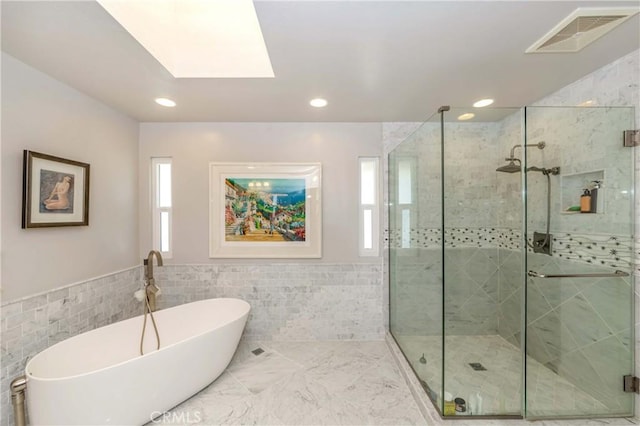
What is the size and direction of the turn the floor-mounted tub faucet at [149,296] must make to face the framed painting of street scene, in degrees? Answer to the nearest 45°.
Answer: approximately 45° to its left

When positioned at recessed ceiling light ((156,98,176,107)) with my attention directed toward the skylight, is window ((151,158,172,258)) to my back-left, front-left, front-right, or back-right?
back-left

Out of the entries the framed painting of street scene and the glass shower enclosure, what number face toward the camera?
2

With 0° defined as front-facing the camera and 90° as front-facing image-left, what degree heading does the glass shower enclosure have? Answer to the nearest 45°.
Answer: approximately 0°

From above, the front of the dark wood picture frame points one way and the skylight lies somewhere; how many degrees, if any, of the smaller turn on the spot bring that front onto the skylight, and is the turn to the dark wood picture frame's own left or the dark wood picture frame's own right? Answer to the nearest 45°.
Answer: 0° — it already faces it

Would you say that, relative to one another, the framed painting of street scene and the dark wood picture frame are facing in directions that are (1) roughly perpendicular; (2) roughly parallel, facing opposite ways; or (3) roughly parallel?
roughly perpendicular

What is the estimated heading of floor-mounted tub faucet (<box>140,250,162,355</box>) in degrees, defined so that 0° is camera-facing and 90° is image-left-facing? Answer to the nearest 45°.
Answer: approximately 315°

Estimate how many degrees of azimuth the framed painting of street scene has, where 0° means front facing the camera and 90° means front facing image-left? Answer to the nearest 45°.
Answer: approximately 0°
